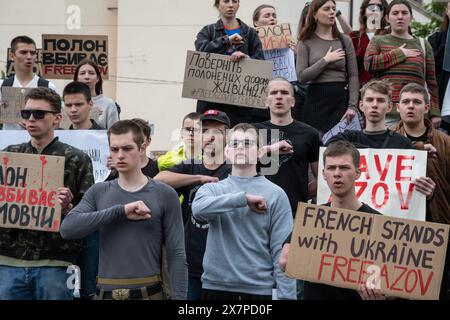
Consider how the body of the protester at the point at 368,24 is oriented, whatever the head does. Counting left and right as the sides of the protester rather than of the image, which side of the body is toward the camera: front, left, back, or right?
front

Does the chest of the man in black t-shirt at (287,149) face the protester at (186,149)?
no

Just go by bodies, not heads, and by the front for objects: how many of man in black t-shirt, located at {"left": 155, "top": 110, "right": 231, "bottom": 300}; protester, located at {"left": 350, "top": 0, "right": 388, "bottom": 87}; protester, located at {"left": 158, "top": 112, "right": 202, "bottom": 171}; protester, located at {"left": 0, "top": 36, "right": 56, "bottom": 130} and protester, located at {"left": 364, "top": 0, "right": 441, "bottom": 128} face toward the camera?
5

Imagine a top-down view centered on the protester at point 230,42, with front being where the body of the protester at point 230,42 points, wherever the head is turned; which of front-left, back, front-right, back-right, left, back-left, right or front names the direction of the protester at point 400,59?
left

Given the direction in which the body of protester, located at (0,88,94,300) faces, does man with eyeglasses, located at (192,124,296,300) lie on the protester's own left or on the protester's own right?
on the protester's own left

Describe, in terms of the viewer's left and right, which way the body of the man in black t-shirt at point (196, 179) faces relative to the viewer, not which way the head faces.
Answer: facing the viewer

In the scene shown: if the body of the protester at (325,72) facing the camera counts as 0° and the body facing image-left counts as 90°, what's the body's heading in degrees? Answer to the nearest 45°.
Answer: approximately 315°

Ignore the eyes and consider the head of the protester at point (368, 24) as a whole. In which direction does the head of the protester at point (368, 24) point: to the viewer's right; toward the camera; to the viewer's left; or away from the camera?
toward the camera

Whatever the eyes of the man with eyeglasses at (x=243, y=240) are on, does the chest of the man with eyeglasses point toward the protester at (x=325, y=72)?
no

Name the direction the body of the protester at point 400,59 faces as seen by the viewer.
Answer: toward the camera

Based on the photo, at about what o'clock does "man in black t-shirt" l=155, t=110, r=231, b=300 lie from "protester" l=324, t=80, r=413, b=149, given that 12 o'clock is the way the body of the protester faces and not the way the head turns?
The man in black t-shirt is roughly at 2 o'clock from the protester.

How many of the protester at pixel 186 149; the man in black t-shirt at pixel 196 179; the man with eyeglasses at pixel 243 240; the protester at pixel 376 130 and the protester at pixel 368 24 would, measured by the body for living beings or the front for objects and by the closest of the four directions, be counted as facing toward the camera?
5

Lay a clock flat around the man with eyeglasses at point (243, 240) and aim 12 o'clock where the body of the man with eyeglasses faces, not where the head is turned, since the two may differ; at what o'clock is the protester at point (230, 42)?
The protester is roughly at 6 o'clock from the man with eyeglasses.
